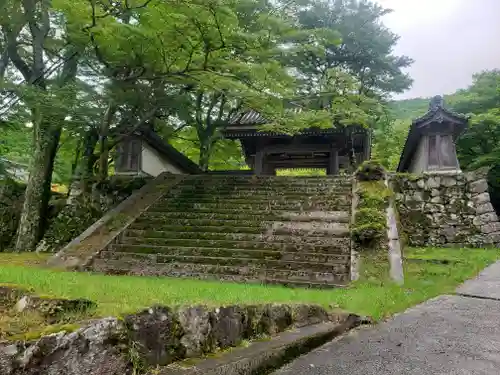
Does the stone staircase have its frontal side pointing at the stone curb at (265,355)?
yes

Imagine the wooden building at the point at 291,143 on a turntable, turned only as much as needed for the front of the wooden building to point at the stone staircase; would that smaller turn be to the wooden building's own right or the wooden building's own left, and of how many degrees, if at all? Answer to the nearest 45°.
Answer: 0° — it already faces it

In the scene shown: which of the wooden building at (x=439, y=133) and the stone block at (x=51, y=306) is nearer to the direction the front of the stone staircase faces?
the stone block

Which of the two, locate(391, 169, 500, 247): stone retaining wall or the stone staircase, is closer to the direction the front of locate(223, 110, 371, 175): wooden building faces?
the stone staircase

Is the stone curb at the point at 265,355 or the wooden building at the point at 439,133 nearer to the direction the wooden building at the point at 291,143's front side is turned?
the stone curb

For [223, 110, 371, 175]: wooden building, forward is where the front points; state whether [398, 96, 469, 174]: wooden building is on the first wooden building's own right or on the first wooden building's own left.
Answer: on the first wooden building's own left

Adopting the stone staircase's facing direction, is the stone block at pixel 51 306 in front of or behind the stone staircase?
in front

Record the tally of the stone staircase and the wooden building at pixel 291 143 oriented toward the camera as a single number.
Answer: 2

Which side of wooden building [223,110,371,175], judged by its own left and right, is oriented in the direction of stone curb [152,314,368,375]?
front

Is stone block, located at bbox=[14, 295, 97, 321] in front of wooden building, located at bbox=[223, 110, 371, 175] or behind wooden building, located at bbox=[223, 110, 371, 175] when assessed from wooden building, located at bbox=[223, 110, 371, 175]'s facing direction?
in front

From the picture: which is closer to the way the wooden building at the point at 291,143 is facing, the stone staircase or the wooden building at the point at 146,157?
the stone staircase

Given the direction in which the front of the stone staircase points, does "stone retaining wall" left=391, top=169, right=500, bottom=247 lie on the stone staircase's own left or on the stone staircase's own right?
on the stone staircase's own left

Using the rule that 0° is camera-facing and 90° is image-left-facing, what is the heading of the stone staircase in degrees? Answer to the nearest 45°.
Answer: approximately 0°

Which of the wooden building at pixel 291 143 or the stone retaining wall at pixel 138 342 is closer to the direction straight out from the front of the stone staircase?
the stone retaining wall
